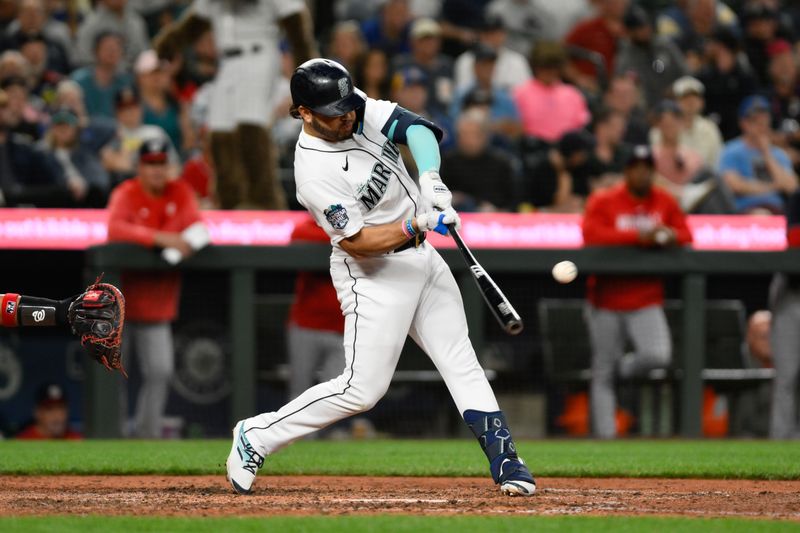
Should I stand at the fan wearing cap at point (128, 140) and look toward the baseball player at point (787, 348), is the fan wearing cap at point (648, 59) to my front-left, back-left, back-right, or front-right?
front-left

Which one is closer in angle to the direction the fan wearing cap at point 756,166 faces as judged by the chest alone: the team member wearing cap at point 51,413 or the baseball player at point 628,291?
the baseball player

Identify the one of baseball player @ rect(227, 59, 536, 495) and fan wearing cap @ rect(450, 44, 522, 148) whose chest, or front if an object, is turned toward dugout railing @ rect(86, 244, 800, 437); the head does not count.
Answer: the fan wearing cap

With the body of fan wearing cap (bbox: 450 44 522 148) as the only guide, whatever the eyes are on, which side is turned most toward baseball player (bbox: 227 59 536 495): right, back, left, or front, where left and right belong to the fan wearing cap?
front

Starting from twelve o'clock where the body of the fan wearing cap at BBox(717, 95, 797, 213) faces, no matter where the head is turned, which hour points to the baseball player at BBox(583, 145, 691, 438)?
The baseball player is roughly at 1 o'clock from the fan wearing cap.

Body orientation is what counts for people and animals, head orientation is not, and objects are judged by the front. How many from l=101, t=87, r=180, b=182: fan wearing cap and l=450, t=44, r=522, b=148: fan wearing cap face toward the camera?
2

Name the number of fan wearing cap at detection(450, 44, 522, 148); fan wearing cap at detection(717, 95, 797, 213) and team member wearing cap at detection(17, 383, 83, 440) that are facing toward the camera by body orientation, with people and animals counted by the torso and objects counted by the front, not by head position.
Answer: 3

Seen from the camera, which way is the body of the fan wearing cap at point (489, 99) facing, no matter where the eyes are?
toward the camera

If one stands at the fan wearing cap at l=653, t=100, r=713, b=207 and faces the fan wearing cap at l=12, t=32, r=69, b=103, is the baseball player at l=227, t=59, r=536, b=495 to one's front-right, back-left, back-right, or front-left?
front-left

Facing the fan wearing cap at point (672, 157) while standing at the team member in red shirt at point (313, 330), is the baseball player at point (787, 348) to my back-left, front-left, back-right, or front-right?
front-right

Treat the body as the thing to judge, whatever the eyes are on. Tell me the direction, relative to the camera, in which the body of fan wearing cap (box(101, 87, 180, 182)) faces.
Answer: toward the camera

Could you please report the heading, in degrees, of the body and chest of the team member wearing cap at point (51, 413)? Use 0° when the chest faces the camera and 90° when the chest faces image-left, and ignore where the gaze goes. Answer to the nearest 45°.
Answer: approximately 0°

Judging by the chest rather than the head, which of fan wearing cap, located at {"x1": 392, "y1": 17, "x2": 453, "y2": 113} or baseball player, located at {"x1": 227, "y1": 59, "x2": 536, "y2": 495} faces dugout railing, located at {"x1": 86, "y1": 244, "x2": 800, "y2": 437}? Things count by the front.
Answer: the fan wearing cap
